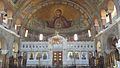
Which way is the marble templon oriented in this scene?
toward the camera
